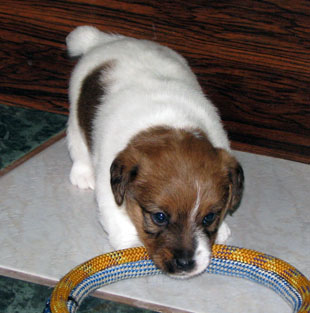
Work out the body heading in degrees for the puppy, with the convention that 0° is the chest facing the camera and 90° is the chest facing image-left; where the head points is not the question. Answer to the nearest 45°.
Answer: approximately 315°
